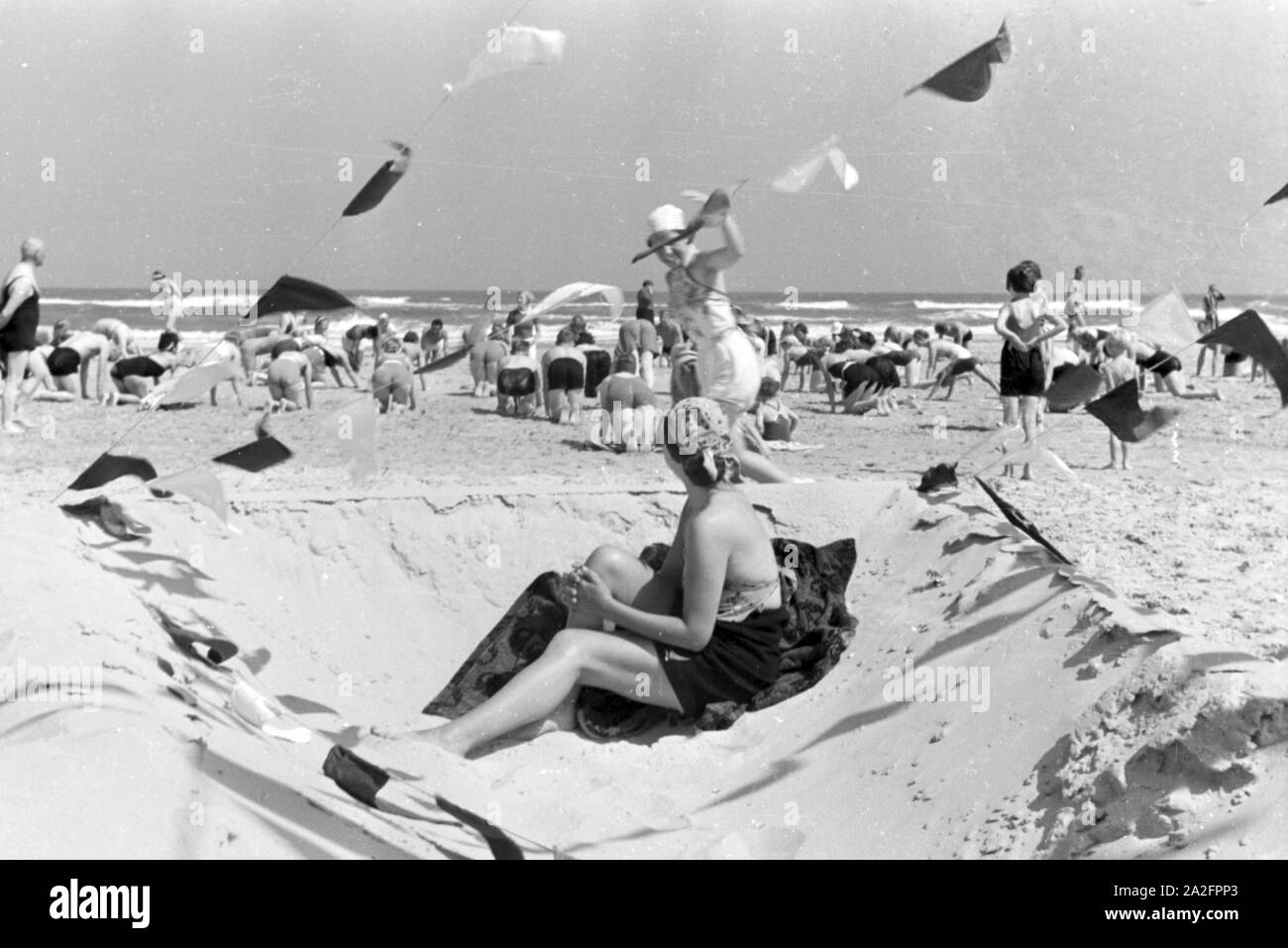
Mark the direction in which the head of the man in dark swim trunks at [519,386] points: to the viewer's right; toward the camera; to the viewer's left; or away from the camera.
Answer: away from the camera

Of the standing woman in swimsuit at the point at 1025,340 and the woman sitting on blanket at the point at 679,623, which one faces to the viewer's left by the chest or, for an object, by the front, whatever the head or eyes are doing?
the woman sitting on blanket

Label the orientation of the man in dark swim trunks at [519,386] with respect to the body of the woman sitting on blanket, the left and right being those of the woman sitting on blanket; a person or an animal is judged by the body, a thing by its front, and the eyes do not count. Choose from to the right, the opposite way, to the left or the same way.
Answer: to the right

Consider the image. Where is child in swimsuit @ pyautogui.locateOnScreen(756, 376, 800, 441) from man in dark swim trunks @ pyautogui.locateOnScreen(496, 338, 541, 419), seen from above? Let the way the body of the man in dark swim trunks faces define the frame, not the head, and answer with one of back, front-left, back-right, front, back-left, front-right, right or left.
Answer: back-right

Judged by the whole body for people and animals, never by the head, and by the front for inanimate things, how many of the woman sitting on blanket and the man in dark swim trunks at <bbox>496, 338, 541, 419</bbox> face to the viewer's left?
1

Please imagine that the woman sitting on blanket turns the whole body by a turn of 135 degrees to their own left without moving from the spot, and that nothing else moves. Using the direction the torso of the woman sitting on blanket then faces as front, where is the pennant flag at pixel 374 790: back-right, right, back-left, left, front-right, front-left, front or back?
right

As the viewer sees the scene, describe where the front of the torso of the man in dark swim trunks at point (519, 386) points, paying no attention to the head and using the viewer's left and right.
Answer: facing away from the viewer
